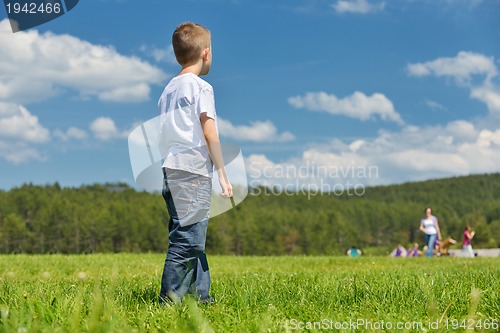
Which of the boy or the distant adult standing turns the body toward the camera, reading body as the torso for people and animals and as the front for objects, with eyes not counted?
the distant adult standing

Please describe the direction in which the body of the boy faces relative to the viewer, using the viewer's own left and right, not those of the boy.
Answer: facing away from the viewer and to the right of the viewer

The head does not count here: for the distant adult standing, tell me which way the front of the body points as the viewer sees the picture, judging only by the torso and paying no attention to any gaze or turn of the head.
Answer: toward the camera

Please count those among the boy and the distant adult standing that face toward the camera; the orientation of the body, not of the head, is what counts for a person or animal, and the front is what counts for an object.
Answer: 1

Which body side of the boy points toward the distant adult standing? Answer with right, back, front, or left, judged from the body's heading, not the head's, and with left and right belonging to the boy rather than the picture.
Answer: front

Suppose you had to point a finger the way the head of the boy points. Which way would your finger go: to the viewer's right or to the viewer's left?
to the viewer's right

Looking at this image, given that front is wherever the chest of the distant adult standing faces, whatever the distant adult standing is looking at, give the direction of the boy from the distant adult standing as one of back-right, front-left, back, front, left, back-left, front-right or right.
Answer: front

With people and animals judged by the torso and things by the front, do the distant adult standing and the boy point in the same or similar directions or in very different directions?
very different directions
